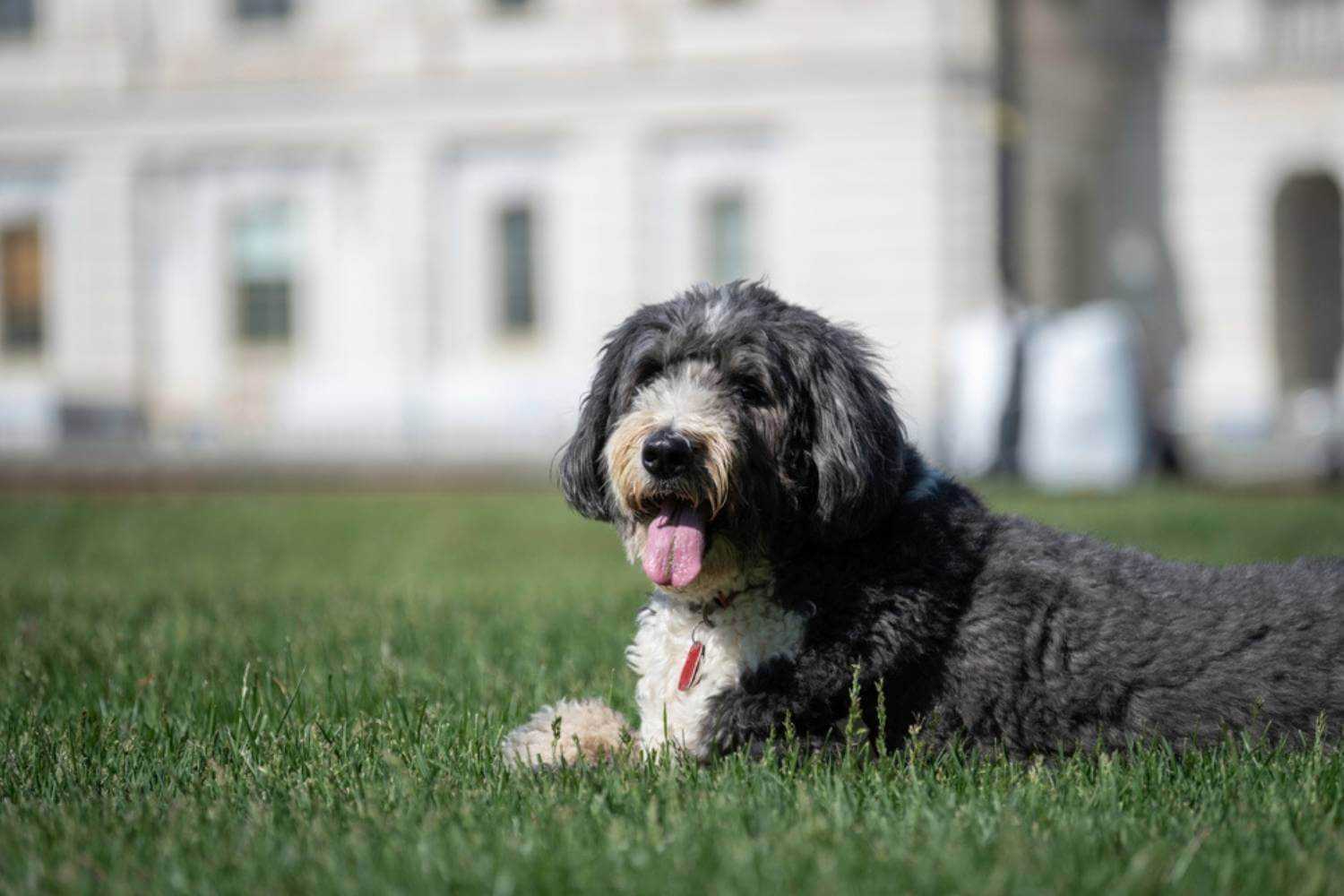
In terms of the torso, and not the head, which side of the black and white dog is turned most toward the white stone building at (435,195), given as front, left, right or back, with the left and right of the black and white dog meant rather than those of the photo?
right

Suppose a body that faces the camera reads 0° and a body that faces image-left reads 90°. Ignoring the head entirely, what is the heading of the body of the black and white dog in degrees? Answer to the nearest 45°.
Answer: approximately 90°

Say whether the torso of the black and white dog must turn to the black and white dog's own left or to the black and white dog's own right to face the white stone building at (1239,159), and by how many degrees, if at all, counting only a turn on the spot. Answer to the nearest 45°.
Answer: approximately 90° to the black and white dog's own right
